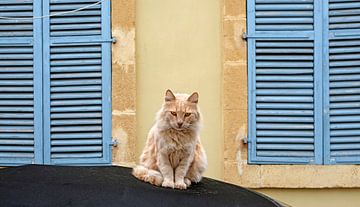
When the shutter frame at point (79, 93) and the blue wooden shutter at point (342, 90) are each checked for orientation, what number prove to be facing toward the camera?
2

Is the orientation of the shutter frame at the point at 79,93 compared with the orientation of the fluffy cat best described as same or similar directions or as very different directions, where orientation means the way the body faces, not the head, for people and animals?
same or similar directions

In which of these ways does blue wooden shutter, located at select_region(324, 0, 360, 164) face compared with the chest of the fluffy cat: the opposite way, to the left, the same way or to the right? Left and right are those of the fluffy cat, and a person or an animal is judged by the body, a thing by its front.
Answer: the same way

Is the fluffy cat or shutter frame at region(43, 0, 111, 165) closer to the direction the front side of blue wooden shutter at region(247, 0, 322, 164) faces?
the fluffy cat

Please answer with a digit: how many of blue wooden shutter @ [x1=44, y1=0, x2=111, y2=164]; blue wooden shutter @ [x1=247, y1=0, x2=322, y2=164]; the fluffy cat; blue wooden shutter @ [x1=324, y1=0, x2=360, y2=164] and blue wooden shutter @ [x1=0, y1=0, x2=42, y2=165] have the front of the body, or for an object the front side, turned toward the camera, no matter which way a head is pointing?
5

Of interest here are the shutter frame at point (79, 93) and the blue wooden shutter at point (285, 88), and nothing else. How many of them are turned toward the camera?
2

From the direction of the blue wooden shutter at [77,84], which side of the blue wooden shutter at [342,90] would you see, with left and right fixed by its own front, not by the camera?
right

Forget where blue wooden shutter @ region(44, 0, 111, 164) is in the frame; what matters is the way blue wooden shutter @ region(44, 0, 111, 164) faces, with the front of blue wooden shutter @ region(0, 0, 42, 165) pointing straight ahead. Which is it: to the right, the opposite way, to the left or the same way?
the same way

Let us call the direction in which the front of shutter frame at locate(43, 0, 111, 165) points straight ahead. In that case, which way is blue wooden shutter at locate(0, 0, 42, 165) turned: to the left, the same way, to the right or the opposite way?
the same way

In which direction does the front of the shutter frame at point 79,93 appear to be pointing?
toward the camera

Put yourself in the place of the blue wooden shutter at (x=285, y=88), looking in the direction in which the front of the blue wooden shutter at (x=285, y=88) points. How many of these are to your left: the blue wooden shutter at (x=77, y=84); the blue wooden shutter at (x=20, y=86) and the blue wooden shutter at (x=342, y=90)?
1

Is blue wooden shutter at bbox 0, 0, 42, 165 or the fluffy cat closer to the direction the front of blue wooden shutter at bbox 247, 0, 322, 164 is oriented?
the fluffy cat

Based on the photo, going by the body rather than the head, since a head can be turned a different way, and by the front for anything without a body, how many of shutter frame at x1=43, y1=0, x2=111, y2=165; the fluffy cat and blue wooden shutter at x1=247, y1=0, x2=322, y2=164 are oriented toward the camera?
3

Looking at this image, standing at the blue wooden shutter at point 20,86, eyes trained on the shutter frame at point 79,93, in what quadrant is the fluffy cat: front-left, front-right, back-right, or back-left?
front-right

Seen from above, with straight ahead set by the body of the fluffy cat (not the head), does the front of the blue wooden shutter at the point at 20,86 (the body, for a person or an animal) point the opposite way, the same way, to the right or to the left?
the same way

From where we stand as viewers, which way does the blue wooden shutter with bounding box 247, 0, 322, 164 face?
facing the viewer
